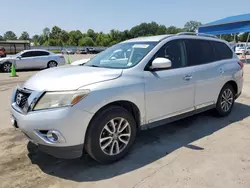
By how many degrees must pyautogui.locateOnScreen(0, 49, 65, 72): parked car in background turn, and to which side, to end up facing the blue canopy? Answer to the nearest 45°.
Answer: approximately 180°

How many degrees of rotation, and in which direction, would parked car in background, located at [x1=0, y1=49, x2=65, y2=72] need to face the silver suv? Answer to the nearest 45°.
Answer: approximately 90° to its left

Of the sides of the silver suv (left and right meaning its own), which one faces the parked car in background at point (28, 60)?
right

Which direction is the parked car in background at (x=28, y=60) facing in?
to the viewer's left

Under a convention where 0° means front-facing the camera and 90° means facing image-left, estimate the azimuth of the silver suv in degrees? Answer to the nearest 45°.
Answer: approximately 45°

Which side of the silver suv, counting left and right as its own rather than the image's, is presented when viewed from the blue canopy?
back
